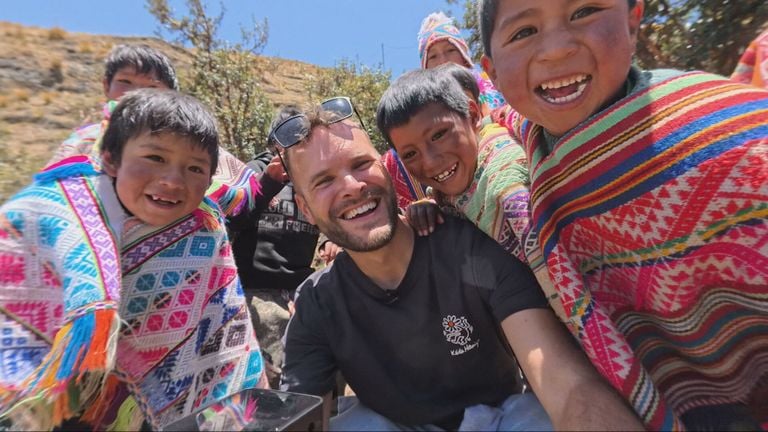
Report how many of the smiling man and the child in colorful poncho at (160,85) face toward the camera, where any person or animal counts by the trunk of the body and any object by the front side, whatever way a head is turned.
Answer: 2

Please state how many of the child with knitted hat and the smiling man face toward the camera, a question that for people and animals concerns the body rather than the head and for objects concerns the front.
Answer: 2

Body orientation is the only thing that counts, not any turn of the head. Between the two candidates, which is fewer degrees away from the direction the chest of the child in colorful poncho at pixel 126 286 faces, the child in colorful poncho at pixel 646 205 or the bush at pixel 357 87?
the child in colorful poncho

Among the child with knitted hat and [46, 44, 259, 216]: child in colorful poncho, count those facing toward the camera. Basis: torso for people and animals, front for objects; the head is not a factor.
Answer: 2
